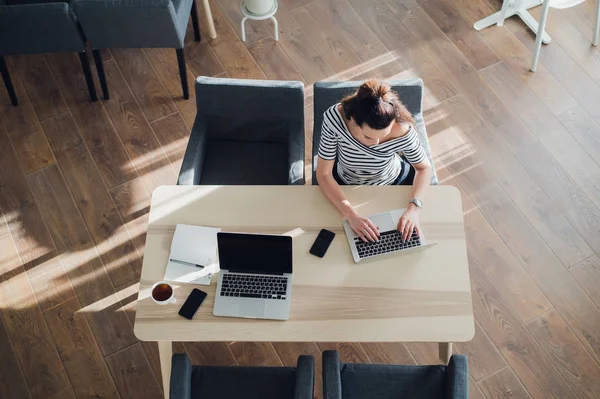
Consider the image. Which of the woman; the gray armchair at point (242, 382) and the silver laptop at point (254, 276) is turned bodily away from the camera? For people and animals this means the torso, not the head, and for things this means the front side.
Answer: the gray armchair

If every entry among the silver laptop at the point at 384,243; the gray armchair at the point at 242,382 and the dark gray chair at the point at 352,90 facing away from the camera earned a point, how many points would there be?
2

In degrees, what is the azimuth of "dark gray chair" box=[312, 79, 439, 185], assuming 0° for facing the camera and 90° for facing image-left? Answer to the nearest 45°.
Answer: approximately 0°

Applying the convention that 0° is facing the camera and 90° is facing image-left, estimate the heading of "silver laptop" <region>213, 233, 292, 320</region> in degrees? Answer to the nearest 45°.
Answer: approximately 0°

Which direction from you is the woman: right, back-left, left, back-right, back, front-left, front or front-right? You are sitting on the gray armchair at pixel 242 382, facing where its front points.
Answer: front-right

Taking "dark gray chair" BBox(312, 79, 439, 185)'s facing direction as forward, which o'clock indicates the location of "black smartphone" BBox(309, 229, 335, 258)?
The black smartphone is roughly at 12 o'clock from the dark gray chair.

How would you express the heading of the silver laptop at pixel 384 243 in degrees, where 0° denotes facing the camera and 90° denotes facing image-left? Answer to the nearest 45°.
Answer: approximately 180°

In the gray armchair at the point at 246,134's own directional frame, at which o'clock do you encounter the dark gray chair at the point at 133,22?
The dark gray chair is roughly at 5 o'clock from the gray armchair.
